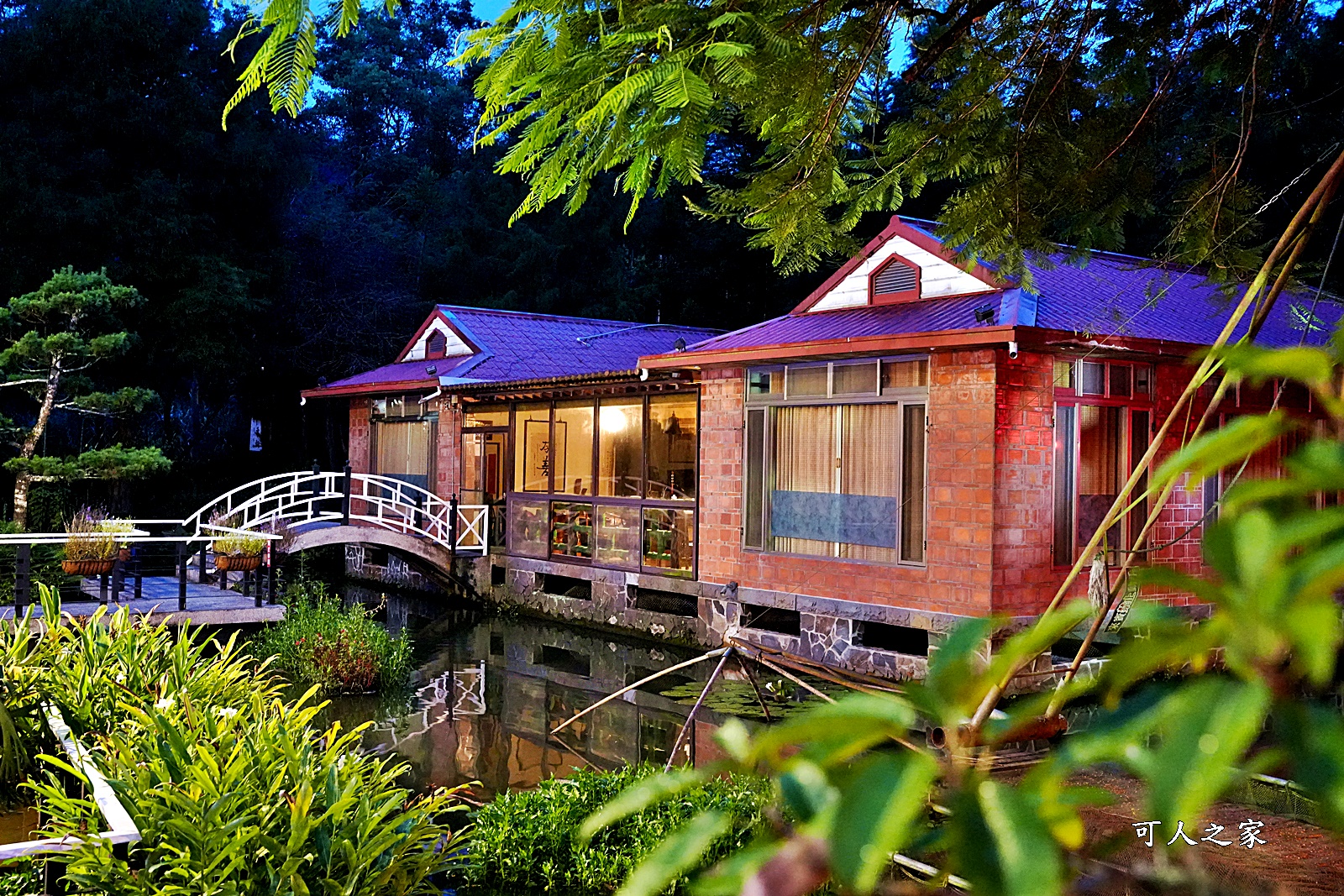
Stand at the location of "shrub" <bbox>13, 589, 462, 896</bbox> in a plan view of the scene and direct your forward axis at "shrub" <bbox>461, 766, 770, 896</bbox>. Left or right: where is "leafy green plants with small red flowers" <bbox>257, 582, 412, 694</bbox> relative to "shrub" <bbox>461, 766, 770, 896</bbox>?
left

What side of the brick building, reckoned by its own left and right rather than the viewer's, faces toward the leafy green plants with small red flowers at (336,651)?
front

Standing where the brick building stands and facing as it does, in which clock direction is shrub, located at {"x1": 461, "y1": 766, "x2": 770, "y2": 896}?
The shrub is roughly at 11 o'clock from the brick building.

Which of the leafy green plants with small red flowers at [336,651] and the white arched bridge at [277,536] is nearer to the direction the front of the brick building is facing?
the leafy green plants with small red flowers

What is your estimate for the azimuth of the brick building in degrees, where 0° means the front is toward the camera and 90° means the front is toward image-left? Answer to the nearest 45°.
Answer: approximately 45°

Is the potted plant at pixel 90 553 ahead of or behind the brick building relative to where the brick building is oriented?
ahead

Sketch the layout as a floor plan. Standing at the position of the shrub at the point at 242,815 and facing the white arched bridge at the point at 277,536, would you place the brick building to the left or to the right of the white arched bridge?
right

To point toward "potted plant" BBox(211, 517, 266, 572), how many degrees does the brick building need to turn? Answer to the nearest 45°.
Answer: approximately 45° to its right

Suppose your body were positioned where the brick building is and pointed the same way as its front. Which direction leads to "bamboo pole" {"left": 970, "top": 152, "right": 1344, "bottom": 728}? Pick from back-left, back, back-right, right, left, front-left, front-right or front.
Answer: front-left

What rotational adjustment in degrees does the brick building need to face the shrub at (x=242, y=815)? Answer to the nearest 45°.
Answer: approximately 45° to its left

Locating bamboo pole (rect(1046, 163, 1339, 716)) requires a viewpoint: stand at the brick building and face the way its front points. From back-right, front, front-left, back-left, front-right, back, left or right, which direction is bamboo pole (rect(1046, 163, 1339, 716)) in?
front-left
